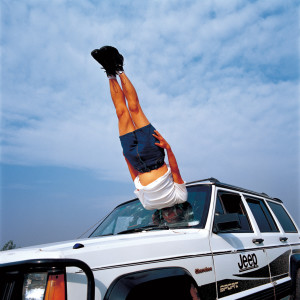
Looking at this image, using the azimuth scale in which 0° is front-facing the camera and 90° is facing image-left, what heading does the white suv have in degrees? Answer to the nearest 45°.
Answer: approximately 45°
